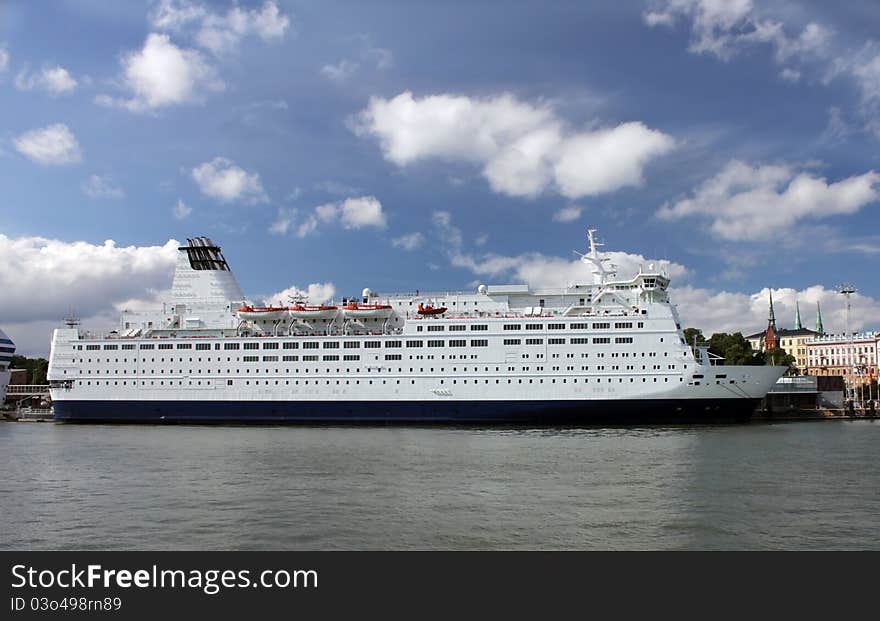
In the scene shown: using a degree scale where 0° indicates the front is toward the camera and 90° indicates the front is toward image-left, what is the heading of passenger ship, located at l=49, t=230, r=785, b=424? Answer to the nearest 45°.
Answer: approximately 270°
